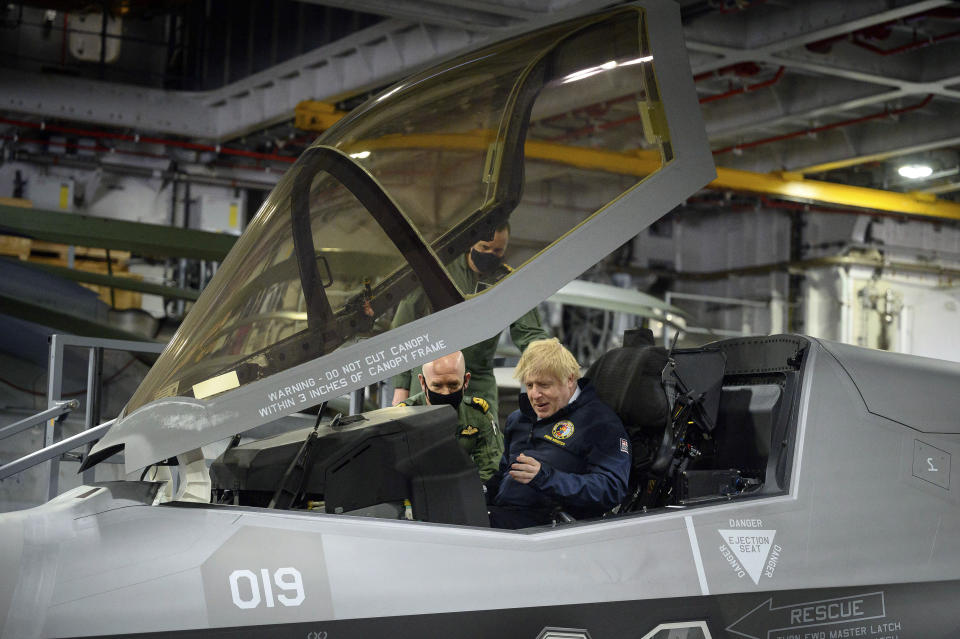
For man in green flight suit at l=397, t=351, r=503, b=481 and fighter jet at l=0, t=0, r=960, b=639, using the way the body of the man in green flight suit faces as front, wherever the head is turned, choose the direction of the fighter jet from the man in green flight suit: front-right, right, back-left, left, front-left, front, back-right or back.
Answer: front

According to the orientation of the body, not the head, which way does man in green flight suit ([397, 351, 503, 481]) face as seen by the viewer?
toward the camera

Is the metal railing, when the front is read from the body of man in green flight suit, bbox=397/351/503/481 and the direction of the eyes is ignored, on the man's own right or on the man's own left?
on the man's own right

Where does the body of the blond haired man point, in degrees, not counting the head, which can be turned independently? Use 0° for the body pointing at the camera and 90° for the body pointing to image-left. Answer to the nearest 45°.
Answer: approximately 45°

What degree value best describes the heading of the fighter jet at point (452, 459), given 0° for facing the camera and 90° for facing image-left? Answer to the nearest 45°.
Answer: approximately 90°

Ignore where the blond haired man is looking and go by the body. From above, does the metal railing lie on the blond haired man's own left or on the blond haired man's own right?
on the blond haired man's own right

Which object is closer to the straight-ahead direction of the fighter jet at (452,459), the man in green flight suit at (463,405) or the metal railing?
the metal railing

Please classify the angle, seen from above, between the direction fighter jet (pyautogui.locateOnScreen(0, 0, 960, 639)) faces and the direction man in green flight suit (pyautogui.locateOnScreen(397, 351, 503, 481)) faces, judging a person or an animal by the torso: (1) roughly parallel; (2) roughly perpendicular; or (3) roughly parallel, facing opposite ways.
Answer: roughly perpendicular

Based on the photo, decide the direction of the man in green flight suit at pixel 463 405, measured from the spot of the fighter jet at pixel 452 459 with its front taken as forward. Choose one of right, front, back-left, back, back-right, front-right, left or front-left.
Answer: right

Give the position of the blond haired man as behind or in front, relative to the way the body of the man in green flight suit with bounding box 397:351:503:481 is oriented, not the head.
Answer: in front

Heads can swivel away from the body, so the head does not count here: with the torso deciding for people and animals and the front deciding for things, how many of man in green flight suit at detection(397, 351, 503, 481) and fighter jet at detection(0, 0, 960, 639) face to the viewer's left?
1

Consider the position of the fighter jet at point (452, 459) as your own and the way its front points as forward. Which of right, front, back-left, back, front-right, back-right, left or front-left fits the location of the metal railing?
front-right

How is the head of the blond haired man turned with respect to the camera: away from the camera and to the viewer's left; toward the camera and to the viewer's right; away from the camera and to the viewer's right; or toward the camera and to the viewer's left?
toward the camera and to the viewer's left
